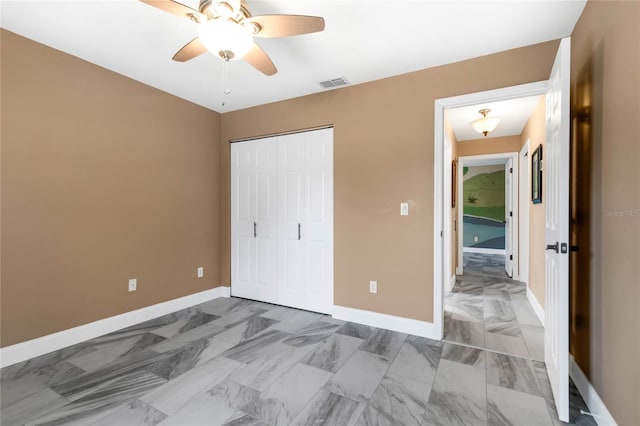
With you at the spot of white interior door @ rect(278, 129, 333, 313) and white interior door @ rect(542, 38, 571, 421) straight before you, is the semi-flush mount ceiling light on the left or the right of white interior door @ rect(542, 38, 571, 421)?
left

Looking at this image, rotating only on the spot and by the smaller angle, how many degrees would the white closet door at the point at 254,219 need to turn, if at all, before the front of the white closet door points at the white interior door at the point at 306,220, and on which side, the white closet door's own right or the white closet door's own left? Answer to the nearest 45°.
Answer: approximately 90° to the white closet door's own left

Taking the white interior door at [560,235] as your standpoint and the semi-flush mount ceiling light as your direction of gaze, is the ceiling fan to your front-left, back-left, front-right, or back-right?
back-left

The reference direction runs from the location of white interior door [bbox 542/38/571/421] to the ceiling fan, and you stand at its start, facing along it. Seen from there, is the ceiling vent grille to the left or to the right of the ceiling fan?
right

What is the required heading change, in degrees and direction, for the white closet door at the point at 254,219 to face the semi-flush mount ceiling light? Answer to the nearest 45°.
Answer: approximately 135° to its left

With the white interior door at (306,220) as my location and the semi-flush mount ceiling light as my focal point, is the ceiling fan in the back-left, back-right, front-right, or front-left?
back-right

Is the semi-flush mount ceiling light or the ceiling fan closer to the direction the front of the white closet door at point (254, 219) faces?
the ceiling fan

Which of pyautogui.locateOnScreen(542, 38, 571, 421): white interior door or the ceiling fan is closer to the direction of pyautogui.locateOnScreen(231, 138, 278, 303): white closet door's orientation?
the ceiling fan

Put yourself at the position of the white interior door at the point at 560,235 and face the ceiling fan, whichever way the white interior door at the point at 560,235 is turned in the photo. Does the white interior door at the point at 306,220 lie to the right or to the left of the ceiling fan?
right

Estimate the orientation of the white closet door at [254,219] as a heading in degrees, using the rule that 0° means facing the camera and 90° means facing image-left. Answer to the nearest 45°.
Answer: approximately 45°

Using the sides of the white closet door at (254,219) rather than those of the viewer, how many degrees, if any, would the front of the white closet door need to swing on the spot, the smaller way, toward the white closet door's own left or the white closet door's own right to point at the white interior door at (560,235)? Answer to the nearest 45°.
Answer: approximately 90° to the white closet door's own left
